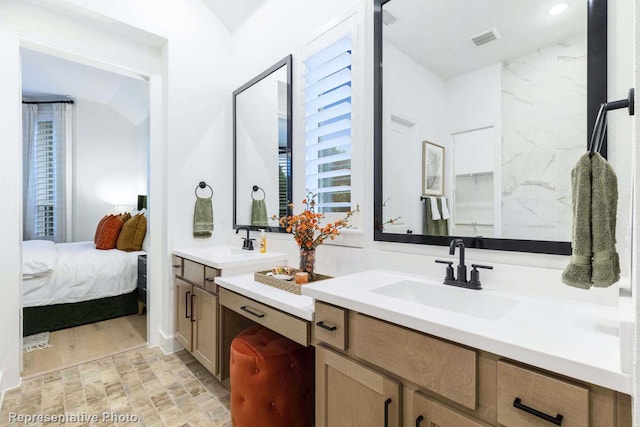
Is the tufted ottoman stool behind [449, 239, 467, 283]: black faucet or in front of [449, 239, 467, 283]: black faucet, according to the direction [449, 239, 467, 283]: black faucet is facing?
in front

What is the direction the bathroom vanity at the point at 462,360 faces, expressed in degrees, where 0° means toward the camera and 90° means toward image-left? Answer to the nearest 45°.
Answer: approximately 45°

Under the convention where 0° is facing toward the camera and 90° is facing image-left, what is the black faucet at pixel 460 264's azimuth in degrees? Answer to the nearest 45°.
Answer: approximately 45°

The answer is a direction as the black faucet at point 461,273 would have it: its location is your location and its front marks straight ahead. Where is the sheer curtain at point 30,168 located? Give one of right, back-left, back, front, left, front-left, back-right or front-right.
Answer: front-right

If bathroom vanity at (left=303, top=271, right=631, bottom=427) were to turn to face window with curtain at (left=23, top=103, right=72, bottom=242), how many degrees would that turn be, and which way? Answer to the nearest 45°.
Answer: approximately 45° to its right

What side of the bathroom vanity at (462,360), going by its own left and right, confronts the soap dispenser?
right
